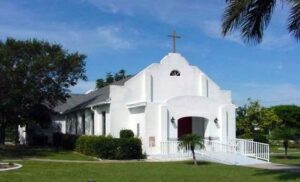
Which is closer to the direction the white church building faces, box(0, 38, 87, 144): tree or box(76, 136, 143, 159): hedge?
the hedge

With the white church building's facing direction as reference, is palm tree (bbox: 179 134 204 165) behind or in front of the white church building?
in front

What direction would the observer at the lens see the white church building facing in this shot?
facing the viewer and to the right of the viewer
